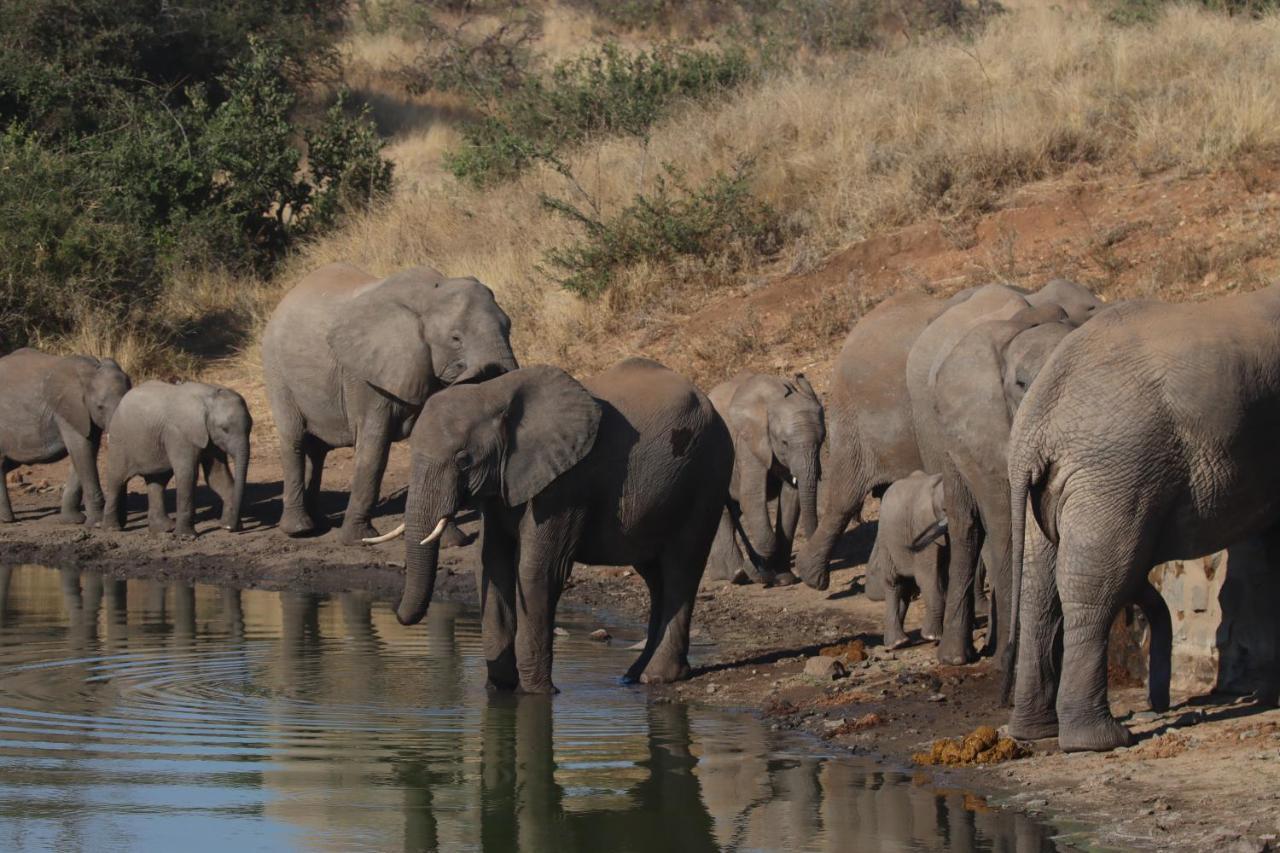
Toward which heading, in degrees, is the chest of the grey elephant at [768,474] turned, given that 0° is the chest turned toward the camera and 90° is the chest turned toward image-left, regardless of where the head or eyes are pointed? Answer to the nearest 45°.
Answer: approximately 315°

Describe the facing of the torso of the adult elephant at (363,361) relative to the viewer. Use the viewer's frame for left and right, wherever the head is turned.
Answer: facing the viewer and to the right of the viewer

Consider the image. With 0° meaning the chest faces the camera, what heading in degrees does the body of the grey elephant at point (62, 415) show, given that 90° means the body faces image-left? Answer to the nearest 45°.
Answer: approximately 270°

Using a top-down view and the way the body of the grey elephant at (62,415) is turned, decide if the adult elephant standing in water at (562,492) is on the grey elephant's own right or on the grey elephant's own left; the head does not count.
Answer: on the grey elephant's own right

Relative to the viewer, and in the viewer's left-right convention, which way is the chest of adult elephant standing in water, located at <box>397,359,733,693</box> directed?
facing the viewer and to the left of the viewer

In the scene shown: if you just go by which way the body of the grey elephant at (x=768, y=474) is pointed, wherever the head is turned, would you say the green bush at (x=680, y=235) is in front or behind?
behind

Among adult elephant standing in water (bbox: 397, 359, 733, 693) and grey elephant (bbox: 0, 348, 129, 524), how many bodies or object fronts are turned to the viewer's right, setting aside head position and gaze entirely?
1

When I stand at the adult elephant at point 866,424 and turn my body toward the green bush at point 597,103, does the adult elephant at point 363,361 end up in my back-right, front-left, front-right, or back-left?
front-left

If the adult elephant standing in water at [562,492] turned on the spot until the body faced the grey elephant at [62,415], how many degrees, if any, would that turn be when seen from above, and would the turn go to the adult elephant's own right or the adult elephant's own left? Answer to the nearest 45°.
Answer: approximately 90° to the adult elephant's own right

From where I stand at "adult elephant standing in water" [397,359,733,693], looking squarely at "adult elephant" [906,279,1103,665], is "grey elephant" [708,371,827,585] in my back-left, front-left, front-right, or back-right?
front-left

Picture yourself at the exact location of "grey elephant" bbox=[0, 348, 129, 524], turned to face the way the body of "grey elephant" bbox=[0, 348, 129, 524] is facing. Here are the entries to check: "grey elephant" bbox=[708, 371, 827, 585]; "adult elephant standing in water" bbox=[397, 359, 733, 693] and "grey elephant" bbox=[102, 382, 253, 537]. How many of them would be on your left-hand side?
0

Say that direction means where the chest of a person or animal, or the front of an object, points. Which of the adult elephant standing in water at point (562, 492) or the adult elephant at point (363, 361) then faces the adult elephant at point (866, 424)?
the adult elephant at point (363, 361)

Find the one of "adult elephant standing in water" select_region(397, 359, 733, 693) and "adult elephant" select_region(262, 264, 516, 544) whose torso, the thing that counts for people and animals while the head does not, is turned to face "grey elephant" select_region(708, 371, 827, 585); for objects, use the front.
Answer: the adult elephant
